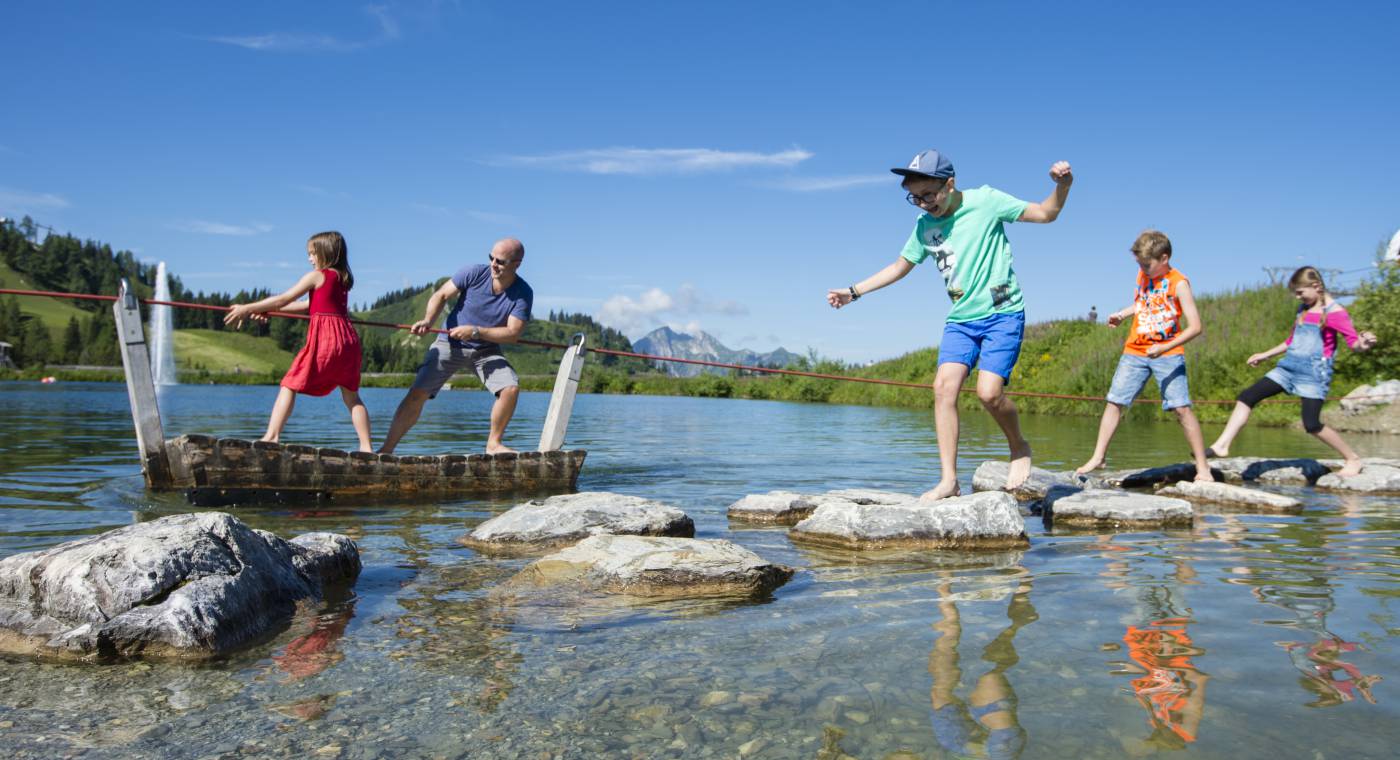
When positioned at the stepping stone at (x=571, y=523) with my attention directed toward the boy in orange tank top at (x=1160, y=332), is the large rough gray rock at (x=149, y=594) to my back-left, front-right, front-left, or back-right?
back-right

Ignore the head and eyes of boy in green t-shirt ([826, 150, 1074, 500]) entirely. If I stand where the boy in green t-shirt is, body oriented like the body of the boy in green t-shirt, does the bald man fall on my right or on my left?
on my right

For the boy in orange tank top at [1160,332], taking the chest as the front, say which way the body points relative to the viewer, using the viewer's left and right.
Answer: facing the viewer and to the left of the viewer

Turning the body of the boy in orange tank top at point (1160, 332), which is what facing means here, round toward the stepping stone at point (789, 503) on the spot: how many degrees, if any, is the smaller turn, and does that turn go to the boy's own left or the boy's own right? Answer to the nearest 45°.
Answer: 0° — they already face it

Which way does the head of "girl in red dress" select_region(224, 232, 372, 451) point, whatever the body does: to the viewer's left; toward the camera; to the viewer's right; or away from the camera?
to the viewer's left

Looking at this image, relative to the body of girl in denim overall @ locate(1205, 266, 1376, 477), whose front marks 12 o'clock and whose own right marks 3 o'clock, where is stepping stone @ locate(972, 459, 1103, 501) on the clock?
The stepping stone is roughly at 12 o'clock from the girl in denim overall.

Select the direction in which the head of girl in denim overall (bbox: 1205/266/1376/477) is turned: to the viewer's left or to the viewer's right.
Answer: to the viewer's left

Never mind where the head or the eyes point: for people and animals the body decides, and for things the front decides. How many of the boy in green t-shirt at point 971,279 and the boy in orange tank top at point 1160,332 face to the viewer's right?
0

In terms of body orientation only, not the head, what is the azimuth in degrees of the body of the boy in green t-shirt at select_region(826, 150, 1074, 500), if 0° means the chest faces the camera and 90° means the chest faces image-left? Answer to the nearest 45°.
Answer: approximately 45°

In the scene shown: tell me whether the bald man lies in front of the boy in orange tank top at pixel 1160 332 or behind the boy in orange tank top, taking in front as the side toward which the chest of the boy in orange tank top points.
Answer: in front

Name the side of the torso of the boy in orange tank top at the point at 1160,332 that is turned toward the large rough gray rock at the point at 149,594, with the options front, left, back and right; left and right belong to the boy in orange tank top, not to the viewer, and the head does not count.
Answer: front

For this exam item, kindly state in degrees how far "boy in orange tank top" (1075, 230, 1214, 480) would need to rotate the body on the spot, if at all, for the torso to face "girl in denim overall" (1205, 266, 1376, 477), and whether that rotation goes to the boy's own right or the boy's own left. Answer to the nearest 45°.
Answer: approximately 180°

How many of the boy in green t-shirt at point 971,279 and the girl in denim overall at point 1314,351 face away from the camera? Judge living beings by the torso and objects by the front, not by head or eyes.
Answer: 0

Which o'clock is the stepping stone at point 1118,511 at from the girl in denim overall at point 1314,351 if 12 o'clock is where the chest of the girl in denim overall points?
The stepping stone is roughly at 11 o'clock from the girl in denim overall.

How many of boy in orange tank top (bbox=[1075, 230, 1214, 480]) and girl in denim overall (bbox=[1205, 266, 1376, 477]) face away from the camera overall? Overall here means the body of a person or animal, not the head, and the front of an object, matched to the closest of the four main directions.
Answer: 0

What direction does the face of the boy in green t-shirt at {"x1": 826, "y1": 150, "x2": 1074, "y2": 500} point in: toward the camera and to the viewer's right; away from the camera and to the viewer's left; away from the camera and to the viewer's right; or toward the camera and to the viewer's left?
toward the camera and to the viewer's left
